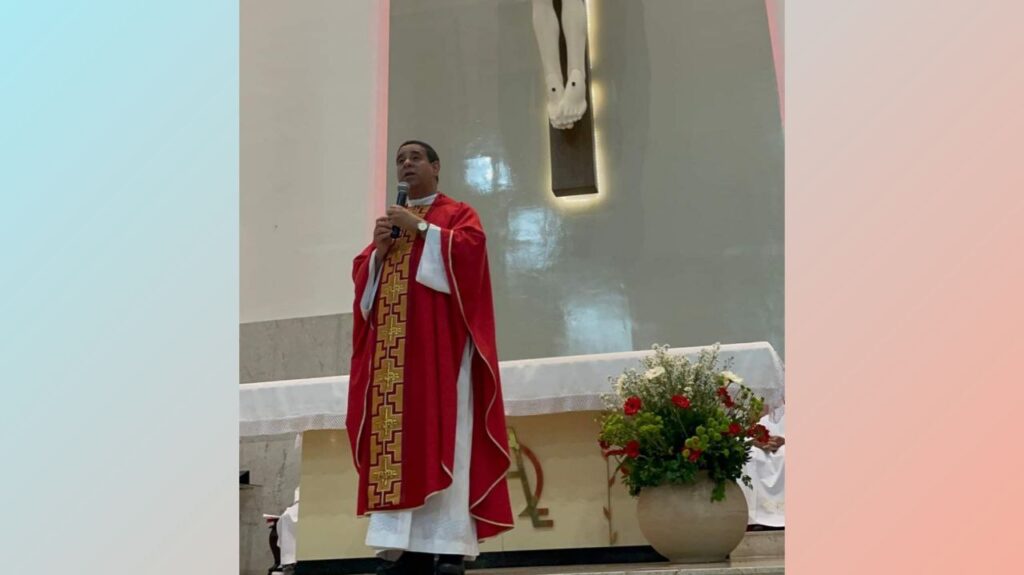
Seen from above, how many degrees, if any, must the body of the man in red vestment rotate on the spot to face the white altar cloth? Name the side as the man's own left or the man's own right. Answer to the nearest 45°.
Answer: approximately 180°

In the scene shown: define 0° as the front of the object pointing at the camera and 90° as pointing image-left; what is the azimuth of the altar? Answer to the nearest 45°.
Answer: approximately 0°

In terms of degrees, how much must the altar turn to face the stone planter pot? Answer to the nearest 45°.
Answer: approximately 45° to its left

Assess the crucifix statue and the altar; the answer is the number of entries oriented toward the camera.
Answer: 2

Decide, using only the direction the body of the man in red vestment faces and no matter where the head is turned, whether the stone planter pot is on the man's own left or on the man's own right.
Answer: on the man's own left

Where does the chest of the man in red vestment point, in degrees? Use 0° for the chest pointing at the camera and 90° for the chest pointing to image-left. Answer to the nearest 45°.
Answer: approximately 45°

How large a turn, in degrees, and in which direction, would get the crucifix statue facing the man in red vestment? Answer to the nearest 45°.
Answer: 0° — it already faces them
